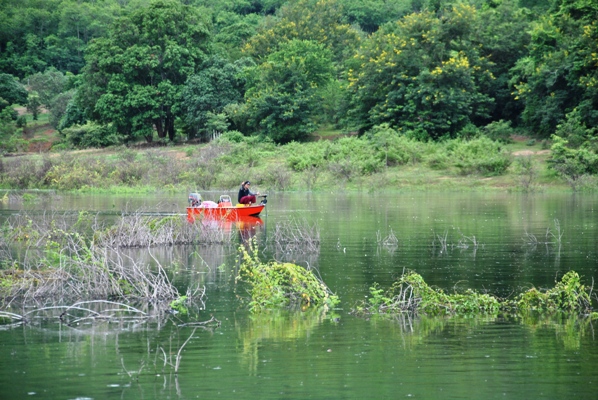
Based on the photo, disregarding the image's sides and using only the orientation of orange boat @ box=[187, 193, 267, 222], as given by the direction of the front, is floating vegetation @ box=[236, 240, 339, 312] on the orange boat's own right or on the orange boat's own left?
on the orange boat's own right

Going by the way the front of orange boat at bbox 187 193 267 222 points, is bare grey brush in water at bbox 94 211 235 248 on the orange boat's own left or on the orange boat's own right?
on the orange boat's own right

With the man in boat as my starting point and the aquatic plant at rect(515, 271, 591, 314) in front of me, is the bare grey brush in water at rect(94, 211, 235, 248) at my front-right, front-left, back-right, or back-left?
front-right

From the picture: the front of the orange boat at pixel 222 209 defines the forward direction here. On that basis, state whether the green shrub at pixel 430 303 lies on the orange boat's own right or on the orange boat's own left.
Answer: on the orange boat's own right

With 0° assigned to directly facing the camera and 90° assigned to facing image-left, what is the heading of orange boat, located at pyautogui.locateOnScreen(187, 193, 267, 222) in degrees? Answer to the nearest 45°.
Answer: approximately 270°

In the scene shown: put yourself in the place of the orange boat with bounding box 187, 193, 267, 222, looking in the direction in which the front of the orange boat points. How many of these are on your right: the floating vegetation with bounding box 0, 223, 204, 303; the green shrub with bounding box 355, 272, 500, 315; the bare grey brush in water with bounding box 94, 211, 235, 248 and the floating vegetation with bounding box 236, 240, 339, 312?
4
